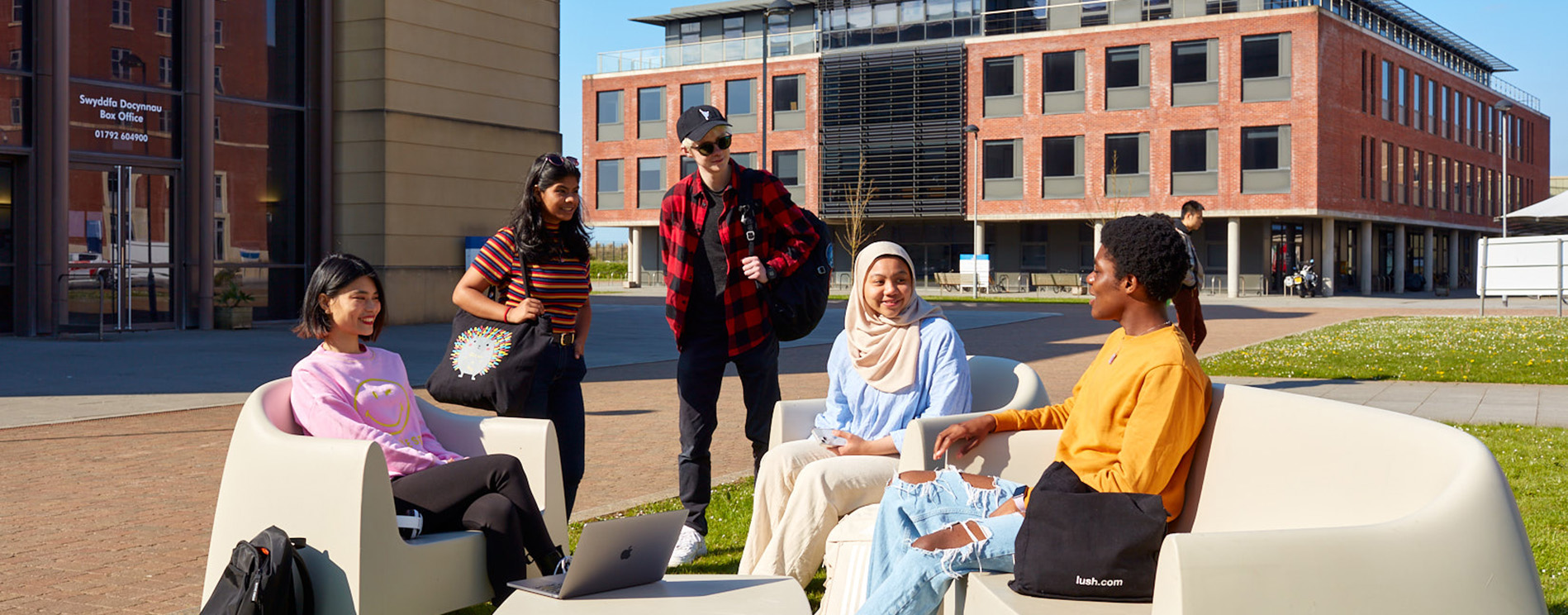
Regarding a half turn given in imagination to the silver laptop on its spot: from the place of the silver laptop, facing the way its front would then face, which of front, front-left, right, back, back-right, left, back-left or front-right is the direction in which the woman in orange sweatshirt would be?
front-left

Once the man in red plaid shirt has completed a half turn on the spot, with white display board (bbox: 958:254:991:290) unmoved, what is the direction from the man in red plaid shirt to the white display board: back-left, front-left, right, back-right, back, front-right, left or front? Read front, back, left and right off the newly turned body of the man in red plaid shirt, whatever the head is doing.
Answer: front

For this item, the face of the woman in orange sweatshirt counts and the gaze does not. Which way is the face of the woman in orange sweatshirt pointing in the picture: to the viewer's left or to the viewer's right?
to the viewer's left

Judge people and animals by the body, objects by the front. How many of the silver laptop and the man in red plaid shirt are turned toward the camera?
1

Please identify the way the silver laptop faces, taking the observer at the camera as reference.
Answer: facing away from the viewer and to the left of the viewer

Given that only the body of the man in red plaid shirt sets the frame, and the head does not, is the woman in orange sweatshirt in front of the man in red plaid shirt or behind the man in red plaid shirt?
in front

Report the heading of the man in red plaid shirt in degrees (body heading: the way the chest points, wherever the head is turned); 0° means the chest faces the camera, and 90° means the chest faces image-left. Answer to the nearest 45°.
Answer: approximately 0°

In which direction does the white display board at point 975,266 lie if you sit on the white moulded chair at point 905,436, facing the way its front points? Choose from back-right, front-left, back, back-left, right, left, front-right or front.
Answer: back-right

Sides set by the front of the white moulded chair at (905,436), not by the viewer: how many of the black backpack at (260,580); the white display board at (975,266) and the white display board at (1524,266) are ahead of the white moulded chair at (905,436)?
1

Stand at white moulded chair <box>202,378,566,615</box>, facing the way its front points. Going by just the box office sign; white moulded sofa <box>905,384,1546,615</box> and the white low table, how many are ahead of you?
2

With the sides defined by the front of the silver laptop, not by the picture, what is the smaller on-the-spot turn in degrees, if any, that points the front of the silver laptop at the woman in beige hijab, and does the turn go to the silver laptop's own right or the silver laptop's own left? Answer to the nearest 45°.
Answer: approximately 90° to the silver laptop's own right

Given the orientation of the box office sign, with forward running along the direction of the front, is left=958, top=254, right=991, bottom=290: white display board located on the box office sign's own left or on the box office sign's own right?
on the box office sign's own left

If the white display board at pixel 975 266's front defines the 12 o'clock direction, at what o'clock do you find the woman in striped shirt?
The woman in striped shirt is roughly at 12 o'clock from the white display board.

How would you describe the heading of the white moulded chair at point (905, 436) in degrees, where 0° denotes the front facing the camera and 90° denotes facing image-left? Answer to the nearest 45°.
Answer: approximately 45°

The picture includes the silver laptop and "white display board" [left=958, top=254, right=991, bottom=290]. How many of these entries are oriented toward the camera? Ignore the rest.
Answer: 1
